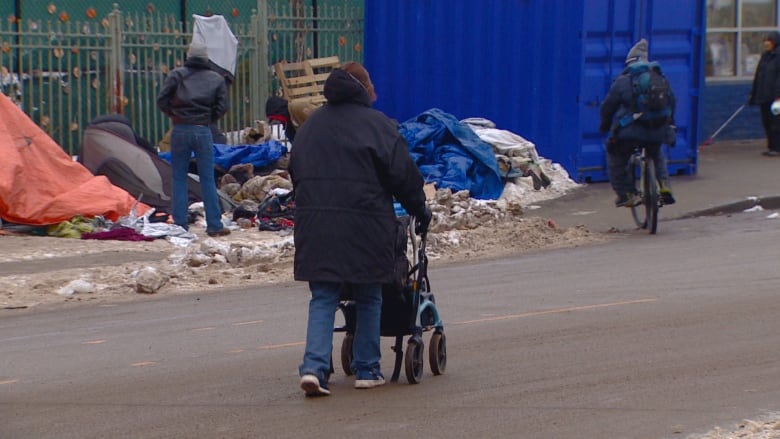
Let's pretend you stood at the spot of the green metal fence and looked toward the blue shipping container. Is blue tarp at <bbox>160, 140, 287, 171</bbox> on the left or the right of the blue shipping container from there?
right

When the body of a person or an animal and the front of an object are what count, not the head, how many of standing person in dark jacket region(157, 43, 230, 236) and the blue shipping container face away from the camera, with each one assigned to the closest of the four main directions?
1

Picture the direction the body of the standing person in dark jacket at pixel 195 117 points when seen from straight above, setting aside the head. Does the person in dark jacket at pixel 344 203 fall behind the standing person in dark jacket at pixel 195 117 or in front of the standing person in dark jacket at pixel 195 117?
behind

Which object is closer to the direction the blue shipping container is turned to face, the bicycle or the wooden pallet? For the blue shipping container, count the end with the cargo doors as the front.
the bicycle

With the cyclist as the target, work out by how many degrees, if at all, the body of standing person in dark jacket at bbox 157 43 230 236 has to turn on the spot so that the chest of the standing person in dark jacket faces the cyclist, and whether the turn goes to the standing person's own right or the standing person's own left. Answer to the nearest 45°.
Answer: approximately 90° to the standing person's own right

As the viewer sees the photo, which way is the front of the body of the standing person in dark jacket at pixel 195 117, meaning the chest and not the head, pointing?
away from the camera

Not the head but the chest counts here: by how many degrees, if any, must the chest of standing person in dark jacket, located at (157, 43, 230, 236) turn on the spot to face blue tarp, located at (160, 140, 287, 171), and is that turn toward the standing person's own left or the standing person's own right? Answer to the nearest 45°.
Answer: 0° — they already face it

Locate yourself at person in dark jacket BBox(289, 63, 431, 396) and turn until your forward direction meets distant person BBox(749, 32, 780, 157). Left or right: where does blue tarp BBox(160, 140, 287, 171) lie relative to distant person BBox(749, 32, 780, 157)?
left

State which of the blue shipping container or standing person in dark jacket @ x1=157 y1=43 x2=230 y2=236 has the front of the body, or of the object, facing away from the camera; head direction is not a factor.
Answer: the standing person in dark jacket

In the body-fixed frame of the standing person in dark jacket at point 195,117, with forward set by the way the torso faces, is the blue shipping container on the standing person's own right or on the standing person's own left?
on the standing person's own right

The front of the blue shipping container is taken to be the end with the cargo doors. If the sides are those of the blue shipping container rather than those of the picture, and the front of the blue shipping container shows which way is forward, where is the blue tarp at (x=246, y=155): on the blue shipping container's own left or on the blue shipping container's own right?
on the blue shipping container's own right

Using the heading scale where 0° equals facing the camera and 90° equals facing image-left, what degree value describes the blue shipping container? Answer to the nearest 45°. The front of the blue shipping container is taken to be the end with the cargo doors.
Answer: approximately 315°

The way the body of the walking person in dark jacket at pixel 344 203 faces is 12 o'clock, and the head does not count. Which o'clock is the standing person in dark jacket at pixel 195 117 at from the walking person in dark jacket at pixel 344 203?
the standing person in dark jacket at pixel 195 117 is roughly at 10 o'clock from the walking person in dark jacket at pixel 344 203.
